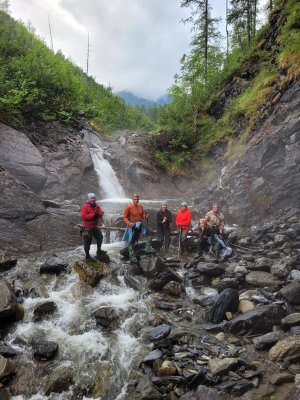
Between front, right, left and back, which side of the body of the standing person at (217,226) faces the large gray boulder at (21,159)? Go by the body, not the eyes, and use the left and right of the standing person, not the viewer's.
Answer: right

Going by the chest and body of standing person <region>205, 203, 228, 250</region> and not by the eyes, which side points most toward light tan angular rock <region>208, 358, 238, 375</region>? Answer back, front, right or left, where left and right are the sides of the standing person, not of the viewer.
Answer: front

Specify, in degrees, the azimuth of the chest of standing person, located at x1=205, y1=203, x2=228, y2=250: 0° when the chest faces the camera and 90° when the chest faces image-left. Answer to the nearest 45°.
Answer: approximately 0°

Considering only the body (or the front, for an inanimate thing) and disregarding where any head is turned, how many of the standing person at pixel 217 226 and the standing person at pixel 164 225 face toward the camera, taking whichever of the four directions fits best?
2

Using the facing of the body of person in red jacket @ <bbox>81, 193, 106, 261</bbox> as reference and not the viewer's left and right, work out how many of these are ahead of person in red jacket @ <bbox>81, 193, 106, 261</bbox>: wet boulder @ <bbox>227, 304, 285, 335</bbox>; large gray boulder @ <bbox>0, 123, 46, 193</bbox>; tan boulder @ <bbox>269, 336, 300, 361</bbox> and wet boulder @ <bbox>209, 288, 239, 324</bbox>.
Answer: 3

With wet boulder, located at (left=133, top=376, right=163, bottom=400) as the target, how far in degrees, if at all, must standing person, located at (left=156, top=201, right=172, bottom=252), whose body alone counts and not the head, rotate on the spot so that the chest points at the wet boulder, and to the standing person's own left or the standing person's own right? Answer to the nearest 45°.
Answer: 0° — they already face it

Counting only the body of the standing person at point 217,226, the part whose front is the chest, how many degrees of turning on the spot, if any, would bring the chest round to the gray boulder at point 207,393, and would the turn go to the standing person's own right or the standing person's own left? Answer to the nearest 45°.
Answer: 0° — they already face it

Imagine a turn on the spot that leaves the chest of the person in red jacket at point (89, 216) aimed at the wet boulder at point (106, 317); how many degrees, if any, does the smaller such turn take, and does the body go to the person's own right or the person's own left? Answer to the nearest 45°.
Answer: approximately 45° to the person's own right

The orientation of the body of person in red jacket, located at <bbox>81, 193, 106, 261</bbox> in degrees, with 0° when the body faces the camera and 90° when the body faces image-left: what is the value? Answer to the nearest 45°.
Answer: approximately 315°

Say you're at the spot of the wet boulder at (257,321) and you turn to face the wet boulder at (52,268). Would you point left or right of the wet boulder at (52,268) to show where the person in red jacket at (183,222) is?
right

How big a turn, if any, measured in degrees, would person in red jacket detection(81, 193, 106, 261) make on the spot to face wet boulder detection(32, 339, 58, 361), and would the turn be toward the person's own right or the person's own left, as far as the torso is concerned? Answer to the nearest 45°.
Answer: approximately 45° to the person's own right

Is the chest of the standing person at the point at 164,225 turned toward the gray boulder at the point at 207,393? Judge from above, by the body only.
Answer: yes

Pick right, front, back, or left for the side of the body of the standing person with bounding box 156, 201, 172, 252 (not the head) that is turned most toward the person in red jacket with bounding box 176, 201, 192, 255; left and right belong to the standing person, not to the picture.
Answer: left
